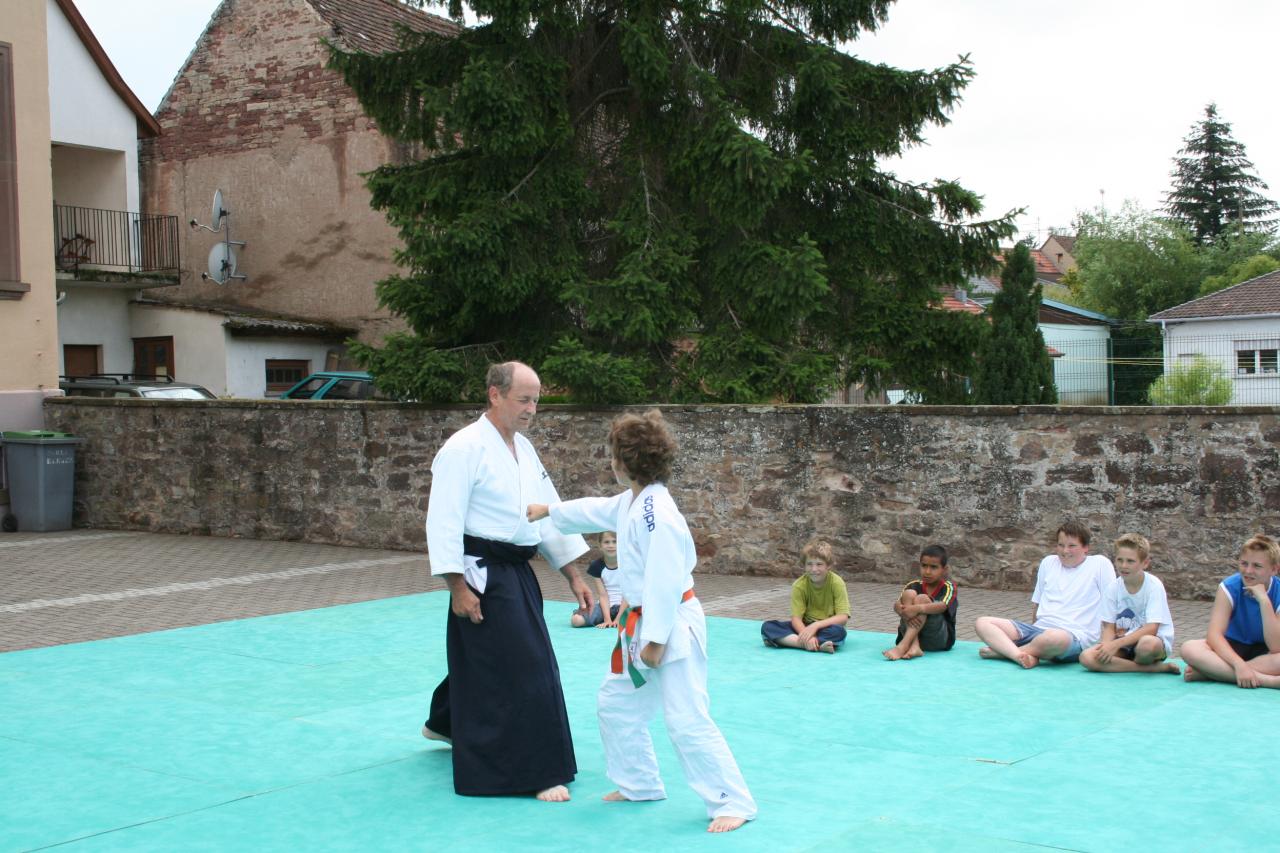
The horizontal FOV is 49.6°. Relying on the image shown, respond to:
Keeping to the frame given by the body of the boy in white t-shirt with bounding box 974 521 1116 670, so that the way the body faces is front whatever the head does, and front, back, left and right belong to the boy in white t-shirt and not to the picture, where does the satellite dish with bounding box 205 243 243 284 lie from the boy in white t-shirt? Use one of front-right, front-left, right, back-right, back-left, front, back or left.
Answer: right

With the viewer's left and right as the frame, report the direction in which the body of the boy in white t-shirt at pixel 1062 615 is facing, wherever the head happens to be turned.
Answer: facing the viewer and to the left of the viewer

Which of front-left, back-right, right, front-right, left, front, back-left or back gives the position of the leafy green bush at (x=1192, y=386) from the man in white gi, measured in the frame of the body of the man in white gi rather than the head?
left

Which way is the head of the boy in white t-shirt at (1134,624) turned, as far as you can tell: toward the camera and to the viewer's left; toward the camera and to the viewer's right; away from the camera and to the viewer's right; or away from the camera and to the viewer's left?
toward the camera and to the viewer's left

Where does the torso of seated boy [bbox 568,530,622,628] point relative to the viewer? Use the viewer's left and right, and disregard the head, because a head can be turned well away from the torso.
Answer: facing the viewer

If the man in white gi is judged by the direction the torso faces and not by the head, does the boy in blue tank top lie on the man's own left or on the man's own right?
on the man's own left

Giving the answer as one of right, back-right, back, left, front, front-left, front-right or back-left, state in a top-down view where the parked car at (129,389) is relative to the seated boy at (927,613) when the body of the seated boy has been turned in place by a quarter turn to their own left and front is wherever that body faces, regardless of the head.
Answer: back

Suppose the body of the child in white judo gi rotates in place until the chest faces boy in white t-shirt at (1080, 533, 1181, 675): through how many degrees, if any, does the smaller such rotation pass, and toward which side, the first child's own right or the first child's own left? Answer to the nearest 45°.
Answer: approximately 135° to the first child's own right

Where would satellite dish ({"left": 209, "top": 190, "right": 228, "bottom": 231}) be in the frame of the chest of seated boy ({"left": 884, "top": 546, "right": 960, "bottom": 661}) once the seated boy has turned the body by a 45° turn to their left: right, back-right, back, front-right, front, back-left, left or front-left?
back-right

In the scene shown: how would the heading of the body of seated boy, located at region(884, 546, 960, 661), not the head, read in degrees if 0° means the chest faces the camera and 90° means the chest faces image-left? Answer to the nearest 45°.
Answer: approximately 45°

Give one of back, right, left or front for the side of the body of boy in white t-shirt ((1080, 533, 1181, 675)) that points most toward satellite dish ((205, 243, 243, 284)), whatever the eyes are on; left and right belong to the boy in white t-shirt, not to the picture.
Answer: right

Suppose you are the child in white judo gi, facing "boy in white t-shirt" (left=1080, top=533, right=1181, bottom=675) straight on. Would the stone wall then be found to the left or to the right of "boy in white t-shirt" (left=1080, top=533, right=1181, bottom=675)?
left

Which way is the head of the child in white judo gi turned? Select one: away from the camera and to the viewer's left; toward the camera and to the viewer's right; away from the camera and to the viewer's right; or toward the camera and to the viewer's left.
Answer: away from the camera and to the viewer's left

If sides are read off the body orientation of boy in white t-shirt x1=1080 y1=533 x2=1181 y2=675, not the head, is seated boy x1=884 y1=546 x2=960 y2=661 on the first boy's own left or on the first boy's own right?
on the first boy's own right

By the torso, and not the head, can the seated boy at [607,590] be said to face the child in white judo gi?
yes

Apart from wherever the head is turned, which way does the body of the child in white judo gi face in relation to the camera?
to the viewer's left

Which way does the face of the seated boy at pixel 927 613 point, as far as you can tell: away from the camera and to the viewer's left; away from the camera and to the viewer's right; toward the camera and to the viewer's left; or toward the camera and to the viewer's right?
toward the camera and to the viewer's left

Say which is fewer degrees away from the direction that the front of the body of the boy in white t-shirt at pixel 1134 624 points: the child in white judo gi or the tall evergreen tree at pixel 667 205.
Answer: the child in white judo gi
